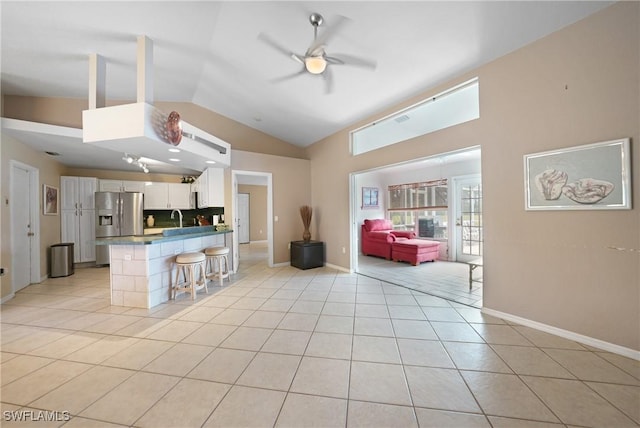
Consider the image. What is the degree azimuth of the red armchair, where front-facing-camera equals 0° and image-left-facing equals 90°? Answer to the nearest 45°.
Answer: approximately 315°

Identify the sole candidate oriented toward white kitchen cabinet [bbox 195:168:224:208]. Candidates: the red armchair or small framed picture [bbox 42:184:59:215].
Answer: the small framed picture

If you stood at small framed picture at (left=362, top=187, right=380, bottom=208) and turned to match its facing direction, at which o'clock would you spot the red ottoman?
The red ottoman is roughly at 11 o'clock from the small framed picture.

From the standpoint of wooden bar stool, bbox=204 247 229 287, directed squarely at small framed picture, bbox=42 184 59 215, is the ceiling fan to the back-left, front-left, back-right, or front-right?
back-left

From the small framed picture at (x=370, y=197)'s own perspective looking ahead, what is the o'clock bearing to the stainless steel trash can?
The stainless steel trash can is roughly at 2 o'clock from the small framed picture.

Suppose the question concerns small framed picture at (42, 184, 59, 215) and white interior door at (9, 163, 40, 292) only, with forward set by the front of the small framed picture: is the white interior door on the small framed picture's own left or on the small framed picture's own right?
on the small framed picture's own right

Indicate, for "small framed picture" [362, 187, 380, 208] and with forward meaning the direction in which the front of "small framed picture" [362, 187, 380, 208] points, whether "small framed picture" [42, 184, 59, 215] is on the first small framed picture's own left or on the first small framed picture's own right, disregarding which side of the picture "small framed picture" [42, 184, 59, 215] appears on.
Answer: on the first small framed picture's own right

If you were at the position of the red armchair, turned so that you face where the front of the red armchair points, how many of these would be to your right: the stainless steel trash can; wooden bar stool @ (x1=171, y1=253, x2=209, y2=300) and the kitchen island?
3

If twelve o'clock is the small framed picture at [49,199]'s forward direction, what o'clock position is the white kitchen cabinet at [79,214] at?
The white kitchen cabinet is roughly at 9 o'clock from the small framed picture.

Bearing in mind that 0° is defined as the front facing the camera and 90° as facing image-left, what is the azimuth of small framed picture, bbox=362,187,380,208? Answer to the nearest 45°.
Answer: approximately 0°

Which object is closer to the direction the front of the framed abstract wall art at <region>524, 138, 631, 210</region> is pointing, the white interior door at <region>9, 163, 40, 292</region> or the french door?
the white interior door

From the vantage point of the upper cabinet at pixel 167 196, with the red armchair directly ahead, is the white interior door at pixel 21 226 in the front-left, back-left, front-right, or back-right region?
back-right
